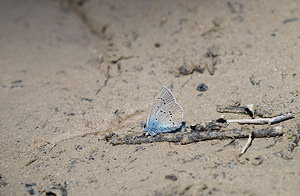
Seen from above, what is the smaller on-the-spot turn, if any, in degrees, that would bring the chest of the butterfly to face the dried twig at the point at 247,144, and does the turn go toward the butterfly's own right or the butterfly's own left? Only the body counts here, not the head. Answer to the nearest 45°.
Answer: approximately 135° to the butterfly's own left

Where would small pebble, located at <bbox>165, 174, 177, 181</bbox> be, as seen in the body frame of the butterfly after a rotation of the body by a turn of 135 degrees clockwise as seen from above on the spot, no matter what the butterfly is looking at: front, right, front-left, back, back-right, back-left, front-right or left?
back-right

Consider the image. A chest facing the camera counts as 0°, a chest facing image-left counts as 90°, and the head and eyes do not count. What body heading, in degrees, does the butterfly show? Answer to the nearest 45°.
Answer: approximately 90°

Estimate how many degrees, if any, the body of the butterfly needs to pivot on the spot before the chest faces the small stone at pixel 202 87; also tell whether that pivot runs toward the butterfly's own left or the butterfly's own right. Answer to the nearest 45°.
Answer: approximately 135° to the butterfly's own right

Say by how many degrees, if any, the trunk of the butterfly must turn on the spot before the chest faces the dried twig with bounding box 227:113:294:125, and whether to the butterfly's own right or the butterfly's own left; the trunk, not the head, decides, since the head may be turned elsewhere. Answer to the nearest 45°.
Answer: approximately 180°
